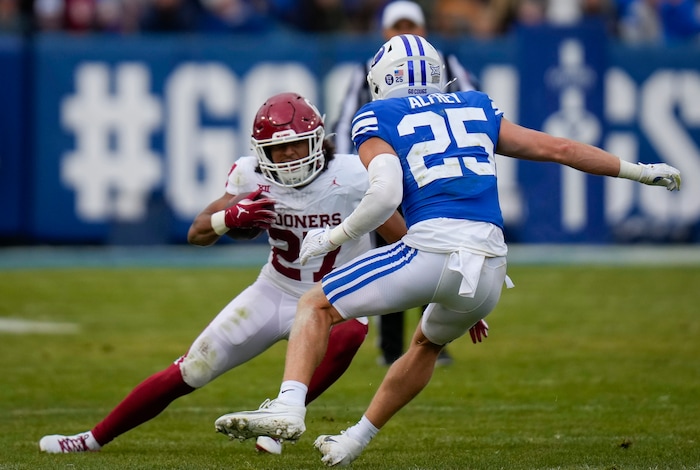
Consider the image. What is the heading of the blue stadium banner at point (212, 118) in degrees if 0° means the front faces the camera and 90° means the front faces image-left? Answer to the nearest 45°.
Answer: approximately 0°

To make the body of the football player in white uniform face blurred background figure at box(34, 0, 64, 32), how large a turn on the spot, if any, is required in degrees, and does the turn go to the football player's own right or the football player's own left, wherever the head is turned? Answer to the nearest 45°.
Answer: approximately 180°

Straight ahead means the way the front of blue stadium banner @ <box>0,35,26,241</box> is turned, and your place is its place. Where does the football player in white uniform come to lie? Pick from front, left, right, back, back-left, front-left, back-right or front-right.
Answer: front

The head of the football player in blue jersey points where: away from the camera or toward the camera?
away from the camera

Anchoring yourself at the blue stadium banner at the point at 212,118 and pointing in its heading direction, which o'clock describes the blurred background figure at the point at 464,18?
The blurred background figure is roughly at 8 o'clock from the blue stadium banner.

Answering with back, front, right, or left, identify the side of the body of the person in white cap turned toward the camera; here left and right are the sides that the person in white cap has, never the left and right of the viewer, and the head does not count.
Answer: front

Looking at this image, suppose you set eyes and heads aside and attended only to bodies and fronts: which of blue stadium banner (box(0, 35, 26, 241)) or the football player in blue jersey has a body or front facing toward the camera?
the blue stadium banner

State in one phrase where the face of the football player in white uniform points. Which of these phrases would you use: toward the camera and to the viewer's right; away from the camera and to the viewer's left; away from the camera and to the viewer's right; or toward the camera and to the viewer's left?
toward the camera and to the viewer's right

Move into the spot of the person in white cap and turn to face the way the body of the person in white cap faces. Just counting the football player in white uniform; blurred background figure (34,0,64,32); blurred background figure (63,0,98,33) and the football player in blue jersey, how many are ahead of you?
2

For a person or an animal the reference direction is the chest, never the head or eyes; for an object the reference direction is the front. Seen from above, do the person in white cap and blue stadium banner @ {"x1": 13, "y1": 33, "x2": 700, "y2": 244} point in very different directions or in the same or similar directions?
same or similar directions

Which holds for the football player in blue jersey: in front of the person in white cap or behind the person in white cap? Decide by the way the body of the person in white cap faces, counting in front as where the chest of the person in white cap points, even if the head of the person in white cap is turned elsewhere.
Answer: in front

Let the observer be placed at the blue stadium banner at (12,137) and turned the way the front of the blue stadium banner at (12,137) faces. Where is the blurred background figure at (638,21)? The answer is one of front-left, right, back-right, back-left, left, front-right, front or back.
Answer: left

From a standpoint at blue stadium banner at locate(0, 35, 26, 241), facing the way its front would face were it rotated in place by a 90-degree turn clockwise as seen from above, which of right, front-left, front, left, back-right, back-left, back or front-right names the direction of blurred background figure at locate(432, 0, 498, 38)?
back

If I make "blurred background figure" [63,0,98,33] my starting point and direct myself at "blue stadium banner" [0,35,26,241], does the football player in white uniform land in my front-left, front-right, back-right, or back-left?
front-left

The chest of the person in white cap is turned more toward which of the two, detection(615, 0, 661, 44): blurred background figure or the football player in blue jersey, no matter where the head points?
the football player in blue jersey
